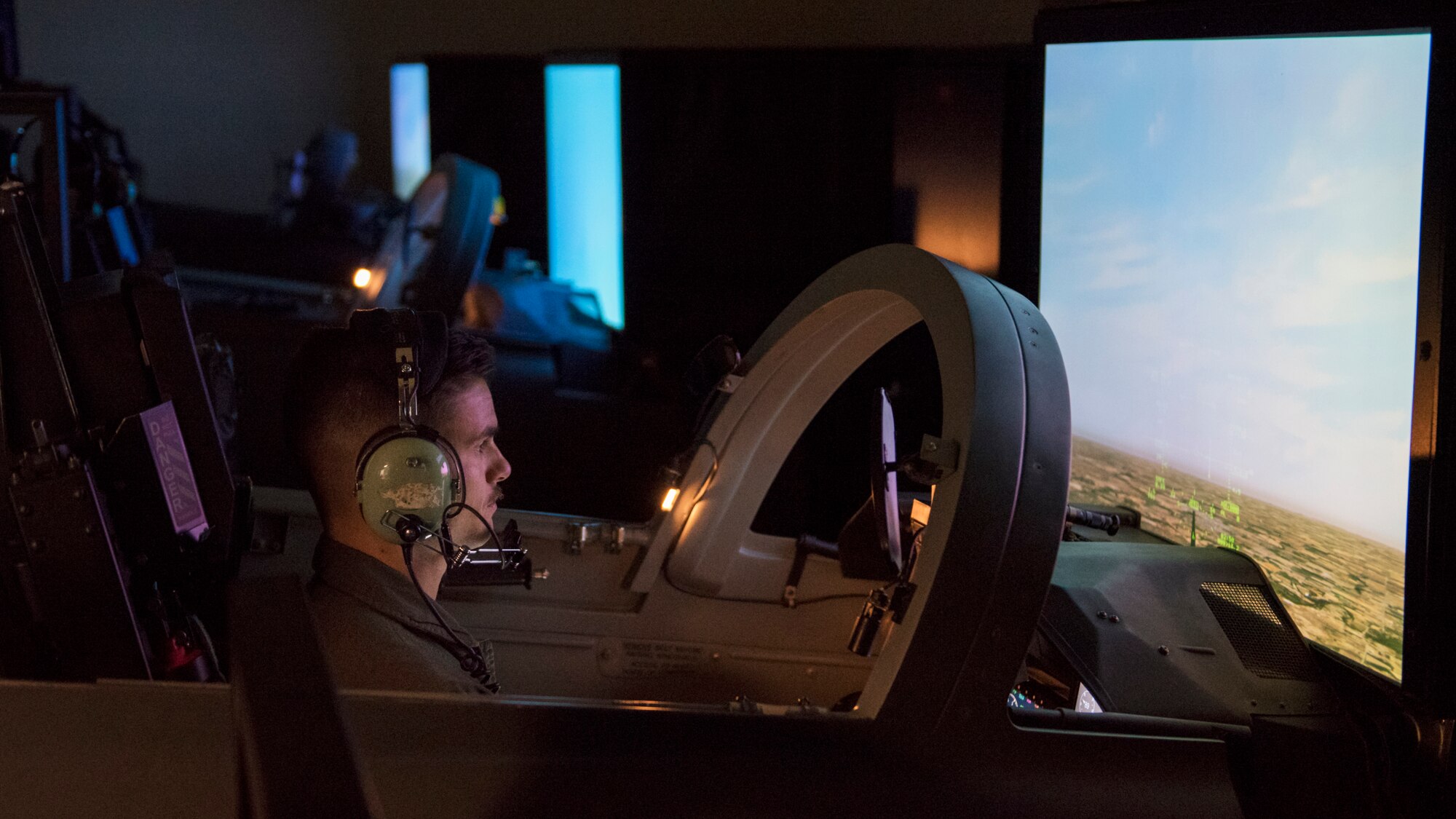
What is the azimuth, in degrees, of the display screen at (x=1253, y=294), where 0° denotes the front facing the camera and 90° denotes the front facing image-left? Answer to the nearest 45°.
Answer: approximately 45°
